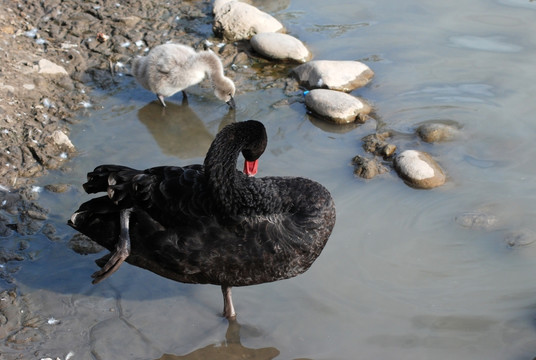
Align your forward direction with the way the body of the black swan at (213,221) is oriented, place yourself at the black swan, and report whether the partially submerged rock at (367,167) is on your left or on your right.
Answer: on your left

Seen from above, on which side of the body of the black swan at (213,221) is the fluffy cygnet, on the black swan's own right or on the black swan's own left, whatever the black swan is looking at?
on the black swan's own left

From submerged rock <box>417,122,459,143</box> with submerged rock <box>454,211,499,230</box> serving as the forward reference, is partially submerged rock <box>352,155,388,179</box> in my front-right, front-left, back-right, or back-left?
front-right

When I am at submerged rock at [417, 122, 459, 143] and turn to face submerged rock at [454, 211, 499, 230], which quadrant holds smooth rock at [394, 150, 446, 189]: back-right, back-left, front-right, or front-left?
front-right

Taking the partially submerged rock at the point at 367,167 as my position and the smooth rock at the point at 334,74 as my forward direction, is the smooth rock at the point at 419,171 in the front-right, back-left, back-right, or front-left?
back-right

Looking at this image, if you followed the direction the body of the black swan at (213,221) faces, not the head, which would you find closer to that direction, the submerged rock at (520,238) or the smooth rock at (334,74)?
the submerged rock

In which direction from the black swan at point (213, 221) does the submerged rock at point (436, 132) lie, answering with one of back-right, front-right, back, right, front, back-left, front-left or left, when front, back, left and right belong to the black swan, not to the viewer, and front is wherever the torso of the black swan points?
front-left

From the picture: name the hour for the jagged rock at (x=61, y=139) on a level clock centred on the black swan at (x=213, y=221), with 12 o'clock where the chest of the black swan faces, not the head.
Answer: The jagged rock is roughly at 8 o'clock from the black swan.

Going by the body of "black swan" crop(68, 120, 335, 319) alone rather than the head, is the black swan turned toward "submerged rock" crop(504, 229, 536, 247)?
yes

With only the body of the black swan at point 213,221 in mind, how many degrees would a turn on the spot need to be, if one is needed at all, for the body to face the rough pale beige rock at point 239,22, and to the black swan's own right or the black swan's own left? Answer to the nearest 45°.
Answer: approximately 90° to the black swan's own left

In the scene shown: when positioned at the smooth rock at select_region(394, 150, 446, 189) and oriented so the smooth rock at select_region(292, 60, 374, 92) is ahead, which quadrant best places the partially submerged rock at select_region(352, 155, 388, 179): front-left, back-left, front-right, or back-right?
front-left

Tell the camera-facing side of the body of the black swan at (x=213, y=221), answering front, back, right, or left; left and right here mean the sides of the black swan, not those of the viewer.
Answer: right

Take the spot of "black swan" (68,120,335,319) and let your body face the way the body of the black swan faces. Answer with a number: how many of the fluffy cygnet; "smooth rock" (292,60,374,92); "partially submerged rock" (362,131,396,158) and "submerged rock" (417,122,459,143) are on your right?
0

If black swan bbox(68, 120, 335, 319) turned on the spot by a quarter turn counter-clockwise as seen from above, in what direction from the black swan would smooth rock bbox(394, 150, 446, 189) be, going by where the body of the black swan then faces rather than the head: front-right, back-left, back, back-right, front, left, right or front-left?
front-right

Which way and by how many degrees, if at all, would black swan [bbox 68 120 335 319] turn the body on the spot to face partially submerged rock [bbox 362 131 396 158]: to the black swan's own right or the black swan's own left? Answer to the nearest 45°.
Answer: approximately 45° to the black swan's own left

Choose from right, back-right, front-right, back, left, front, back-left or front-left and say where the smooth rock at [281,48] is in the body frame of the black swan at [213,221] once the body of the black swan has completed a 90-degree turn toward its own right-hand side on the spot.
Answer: back

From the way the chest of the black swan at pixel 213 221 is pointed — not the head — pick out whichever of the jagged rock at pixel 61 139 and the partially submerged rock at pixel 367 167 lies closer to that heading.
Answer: the partially submerged rock

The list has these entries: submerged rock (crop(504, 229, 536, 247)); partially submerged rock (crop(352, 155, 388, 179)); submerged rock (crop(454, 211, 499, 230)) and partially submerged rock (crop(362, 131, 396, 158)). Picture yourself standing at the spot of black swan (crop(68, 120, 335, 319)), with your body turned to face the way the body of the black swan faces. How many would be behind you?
0

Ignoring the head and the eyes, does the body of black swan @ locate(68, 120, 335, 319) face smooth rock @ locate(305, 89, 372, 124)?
no
